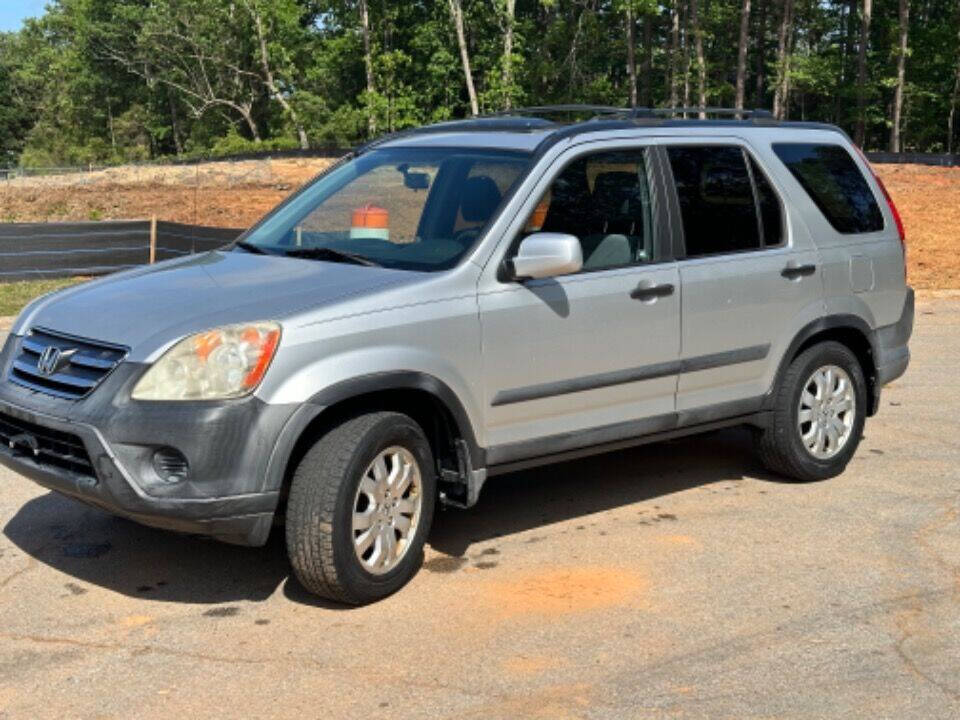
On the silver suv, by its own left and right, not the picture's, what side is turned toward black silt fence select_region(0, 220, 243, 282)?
right

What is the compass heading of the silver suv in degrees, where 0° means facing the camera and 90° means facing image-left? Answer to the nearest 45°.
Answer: approximately 45°

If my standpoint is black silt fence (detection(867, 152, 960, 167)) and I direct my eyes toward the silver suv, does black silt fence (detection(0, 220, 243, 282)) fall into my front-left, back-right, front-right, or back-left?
front-right

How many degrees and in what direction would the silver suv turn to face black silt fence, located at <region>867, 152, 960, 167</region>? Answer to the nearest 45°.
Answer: approximately 180°

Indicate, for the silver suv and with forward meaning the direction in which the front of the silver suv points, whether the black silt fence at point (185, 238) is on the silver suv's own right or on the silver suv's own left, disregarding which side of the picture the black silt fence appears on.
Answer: on the silver suv's own right

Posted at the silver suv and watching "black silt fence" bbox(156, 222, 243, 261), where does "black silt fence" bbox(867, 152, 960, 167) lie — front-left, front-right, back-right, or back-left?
front-right
